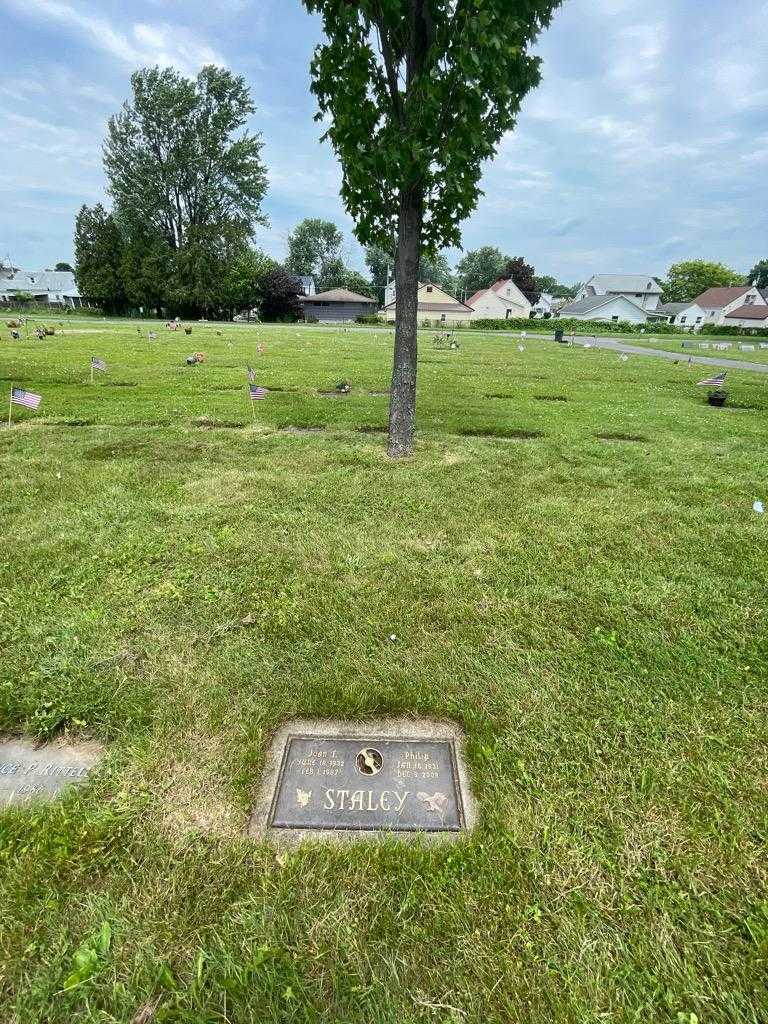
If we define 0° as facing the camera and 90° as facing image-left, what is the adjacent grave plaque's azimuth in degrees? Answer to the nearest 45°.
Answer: approximately 0°

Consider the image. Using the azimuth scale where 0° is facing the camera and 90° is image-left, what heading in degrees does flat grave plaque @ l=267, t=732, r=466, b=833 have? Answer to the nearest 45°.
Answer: approximately 0°

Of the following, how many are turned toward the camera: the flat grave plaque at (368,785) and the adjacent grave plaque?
2

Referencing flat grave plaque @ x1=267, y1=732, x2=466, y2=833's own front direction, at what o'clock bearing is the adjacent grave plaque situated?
The adjacent grave plaque is roughly at 3 o'clock from the flat grave plaque.
